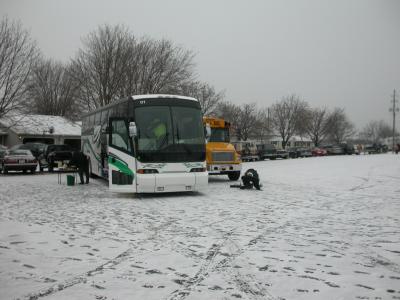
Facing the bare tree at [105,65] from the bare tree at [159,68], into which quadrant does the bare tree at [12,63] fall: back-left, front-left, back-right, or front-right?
front-left

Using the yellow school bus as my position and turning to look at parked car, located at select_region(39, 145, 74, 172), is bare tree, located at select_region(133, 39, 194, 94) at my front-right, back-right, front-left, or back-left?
front-right

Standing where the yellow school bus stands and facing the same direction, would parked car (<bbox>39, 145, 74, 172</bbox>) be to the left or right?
on its right

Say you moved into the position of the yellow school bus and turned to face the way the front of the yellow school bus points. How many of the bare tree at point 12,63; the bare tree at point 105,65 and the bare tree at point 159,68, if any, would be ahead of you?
0

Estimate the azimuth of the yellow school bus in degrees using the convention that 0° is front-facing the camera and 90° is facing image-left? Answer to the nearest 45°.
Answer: approximately 0°

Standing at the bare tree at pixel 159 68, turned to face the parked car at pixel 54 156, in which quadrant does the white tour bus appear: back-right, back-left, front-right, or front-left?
front-left
